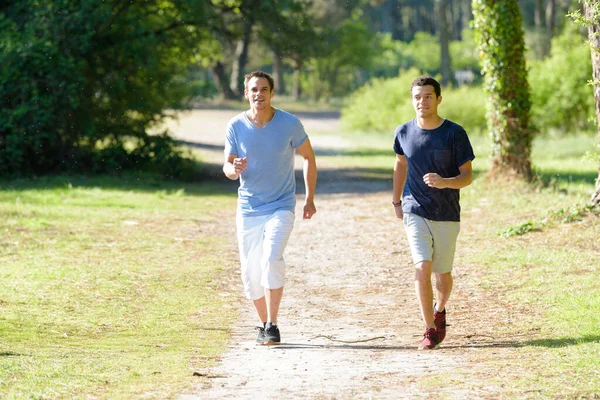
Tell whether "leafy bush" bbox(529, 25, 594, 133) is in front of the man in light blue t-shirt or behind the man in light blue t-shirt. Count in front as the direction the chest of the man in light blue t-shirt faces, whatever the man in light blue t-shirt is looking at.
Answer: behind

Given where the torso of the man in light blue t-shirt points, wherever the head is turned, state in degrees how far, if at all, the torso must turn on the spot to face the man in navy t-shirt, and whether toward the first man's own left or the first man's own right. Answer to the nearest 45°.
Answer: approximately 90° to the first man's own left

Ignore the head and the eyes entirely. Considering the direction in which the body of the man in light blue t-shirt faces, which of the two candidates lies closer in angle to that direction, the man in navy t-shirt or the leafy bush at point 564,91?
the man in navy t-shirt

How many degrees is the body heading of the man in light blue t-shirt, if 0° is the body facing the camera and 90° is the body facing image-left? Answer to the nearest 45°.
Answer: approximately 0°
